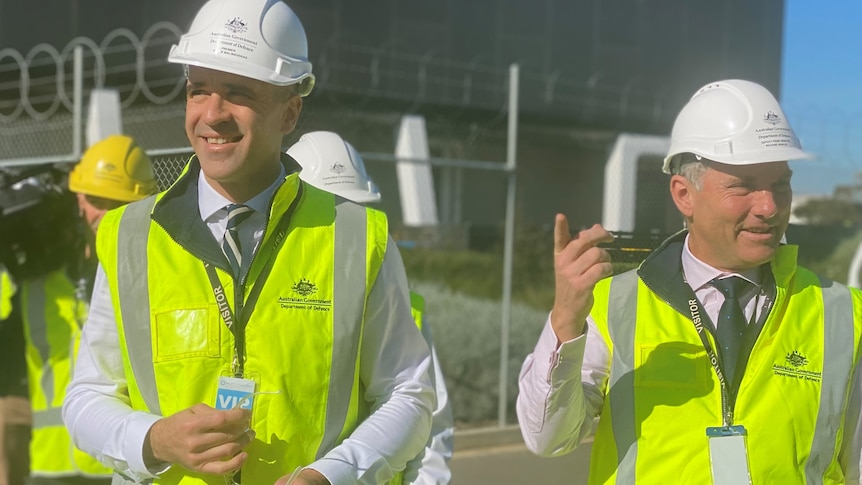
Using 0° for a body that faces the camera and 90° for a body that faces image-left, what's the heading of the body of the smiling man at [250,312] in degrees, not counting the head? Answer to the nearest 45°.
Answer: approximately 0°

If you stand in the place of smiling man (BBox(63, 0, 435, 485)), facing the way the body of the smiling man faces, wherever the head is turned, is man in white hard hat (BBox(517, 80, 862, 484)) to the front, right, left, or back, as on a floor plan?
left

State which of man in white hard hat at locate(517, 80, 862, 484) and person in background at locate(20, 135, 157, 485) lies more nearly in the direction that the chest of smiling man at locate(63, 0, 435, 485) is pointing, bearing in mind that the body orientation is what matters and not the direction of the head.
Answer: the man in white hard hat

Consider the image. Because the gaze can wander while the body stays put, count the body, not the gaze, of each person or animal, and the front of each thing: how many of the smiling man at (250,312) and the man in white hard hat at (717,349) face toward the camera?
2

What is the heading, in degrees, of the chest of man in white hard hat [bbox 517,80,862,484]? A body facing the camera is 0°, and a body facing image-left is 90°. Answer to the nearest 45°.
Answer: approximately 0°

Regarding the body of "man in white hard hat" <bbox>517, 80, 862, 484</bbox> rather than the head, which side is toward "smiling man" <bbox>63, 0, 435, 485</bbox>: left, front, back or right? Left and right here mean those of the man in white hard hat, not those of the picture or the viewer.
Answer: right

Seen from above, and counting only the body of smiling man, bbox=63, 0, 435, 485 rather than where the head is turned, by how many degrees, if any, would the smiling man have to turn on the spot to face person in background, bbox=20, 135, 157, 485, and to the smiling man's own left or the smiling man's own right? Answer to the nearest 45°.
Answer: approximately 180°

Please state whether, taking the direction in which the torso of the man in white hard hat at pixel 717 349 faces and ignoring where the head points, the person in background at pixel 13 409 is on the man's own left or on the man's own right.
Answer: on the man's own right
